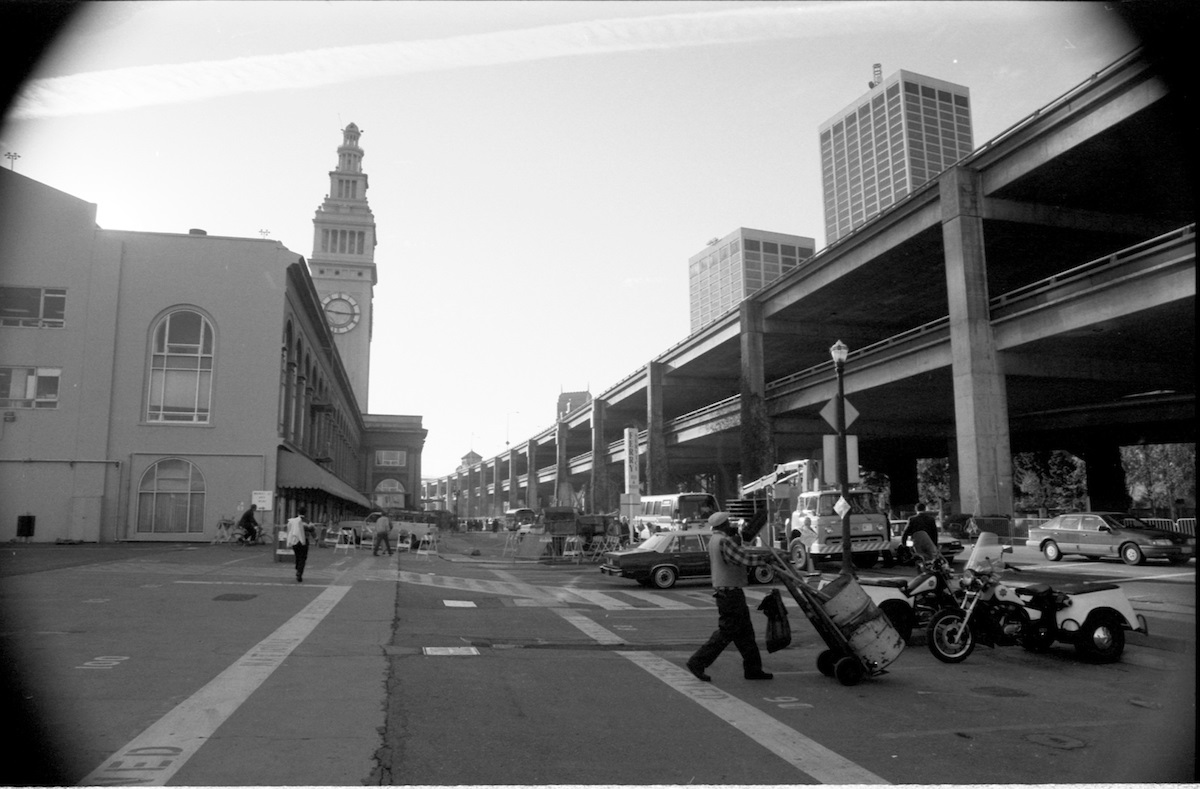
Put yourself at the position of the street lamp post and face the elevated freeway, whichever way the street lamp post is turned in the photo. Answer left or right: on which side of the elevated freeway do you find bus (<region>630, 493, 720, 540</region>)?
left

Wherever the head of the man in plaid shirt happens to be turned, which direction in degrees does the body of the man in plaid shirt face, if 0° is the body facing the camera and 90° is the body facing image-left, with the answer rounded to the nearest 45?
approximately 270°

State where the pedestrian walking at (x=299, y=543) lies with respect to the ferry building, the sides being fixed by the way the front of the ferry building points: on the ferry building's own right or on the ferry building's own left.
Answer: on the ferry building's own right

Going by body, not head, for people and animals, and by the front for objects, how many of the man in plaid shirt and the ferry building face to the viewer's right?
2

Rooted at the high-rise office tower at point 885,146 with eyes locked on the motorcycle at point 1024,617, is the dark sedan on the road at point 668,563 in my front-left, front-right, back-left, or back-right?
front-right

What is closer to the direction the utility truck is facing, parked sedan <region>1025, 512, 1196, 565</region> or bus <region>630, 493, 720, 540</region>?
the parked sedan

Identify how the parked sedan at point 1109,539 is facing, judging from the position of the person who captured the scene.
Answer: facing the viewer and to the right of the viewer

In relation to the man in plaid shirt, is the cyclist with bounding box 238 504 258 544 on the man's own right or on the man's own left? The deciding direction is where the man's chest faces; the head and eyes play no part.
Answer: on the man's own left

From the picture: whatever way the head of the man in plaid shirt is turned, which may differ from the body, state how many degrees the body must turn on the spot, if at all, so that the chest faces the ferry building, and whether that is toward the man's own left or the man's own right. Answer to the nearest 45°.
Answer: approximately 135° to the man's own left

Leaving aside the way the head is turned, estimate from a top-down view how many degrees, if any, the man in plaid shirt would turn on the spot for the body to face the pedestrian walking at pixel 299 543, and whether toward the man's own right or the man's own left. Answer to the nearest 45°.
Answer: approximately 135° to the man's own left

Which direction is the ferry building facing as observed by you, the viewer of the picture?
facing to the right of the viewer

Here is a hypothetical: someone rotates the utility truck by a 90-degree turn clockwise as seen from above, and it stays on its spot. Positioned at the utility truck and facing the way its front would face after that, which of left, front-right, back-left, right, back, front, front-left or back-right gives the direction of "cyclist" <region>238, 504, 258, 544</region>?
front-right
